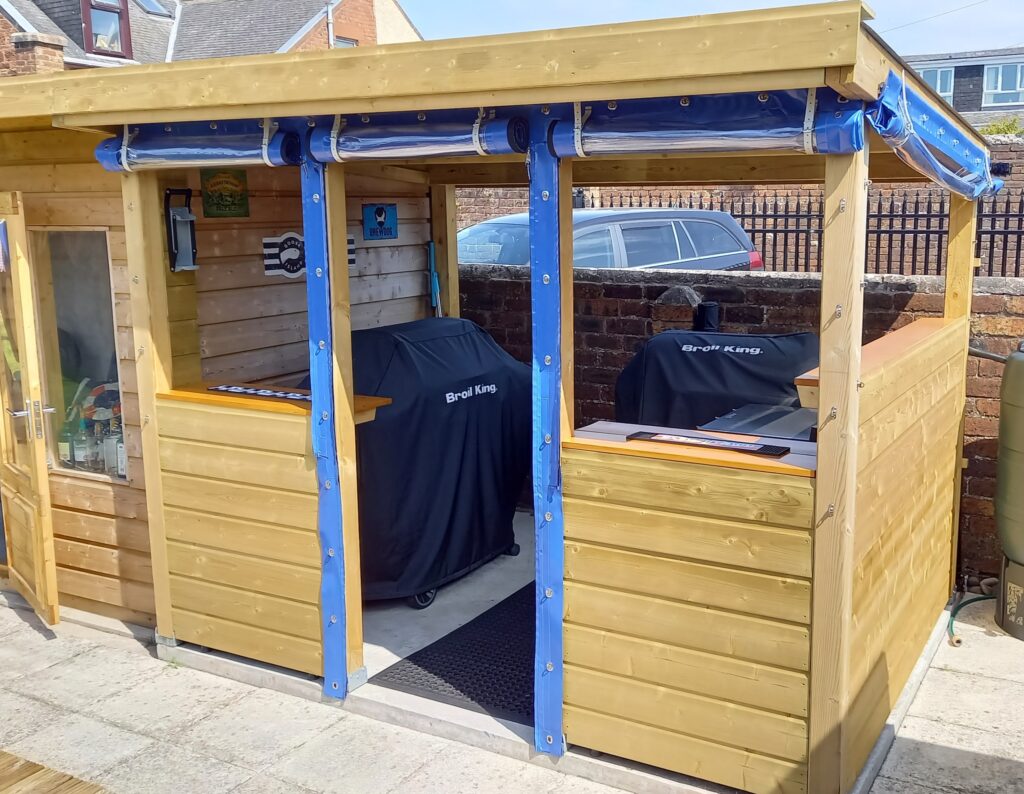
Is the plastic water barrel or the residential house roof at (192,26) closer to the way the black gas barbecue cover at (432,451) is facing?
the plastic water barrel

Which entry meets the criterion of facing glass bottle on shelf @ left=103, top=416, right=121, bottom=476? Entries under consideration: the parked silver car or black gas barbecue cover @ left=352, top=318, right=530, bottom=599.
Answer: the parked silver car

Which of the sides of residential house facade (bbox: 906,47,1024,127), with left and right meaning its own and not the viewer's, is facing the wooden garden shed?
front

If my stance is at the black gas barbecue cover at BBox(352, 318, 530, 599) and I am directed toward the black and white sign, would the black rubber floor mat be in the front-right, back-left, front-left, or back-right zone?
back-left

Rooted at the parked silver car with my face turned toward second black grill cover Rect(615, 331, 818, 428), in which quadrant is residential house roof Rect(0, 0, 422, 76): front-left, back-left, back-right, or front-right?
back-right

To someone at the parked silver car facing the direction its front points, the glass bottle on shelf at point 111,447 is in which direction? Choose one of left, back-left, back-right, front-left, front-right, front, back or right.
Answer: front

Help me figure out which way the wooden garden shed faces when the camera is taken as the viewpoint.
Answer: facing the viewer and to the left of the viewer

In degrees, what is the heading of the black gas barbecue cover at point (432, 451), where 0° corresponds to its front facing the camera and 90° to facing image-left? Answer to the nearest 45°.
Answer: approximately 315°

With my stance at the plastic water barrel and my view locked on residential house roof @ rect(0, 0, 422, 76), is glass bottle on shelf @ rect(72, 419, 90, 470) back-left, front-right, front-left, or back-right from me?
front-left

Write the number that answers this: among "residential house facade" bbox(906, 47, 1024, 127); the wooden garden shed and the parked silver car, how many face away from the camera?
0

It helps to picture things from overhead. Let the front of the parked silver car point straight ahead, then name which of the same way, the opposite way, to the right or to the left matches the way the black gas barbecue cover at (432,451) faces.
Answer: to the left

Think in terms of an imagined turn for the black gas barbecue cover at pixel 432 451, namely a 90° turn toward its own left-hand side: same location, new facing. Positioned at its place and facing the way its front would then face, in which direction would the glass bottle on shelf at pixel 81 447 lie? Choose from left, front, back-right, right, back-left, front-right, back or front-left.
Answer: back-left

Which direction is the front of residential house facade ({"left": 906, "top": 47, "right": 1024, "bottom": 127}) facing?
toward the camera

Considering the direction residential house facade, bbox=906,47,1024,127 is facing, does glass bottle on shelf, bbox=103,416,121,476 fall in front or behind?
in front

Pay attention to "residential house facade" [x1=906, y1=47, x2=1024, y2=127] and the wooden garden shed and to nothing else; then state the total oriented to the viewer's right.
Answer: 0
